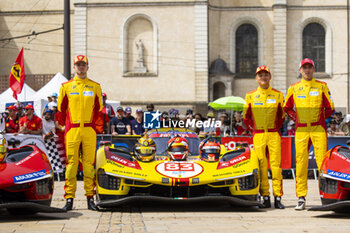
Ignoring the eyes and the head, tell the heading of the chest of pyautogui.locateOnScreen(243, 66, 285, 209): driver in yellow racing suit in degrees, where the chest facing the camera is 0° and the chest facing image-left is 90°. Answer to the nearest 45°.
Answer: approximately 0°

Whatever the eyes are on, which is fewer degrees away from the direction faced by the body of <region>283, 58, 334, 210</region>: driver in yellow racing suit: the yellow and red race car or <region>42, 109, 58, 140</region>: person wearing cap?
the yellow and red race car

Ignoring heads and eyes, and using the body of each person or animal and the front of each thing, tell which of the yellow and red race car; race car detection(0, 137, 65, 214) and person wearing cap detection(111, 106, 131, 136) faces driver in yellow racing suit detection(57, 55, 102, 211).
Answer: the person wearing cap

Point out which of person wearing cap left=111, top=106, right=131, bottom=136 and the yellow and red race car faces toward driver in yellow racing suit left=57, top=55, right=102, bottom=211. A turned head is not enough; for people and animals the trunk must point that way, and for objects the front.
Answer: the person wearing cap

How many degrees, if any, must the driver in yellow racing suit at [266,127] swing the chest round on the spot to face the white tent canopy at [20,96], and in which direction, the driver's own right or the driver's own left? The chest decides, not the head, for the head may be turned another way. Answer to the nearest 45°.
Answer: approximately 135° to the driver's own right

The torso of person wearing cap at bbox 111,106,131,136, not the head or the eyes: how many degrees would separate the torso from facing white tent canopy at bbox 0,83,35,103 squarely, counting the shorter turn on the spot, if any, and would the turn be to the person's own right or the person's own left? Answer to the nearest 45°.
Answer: approximately 135° to the person's own right

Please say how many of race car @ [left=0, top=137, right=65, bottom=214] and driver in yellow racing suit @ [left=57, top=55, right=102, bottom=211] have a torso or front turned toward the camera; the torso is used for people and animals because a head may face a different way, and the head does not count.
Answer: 2

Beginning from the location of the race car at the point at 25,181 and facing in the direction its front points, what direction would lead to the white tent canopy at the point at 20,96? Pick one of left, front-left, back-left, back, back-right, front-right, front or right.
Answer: back
